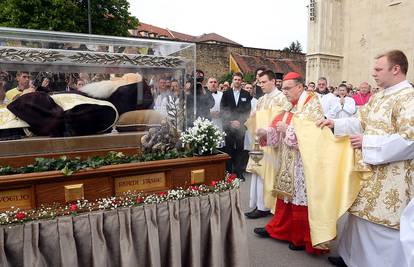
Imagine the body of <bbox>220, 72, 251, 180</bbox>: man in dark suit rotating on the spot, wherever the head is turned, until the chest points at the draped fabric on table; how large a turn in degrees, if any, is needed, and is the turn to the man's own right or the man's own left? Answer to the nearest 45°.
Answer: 0° — they already face it

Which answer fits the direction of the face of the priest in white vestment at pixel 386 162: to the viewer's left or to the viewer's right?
to the viewer's left

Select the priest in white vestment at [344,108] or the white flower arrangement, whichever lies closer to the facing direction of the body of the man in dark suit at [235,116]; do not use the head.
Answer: the white flower arrangement

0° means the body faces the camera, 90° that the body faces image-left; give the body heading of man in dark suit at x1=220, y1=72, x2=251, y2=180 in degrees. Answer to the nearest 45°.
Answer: approximately 0°

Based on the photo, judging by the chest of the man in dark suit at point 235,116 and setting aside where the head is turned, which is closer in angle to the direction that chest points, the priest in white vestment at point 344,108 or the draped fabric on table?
the draped fabric on table

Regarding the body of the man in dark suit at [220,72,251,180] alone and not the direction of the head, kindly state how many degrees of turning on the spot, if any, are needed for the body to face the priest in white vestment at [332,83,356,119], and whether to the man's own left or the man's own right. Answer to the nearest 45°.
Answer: approximately 135° to the man's own left

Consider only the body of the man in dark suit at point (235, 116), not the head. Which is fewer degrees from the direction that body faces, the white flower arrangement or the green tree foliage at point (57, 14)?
the white flower arrangement
